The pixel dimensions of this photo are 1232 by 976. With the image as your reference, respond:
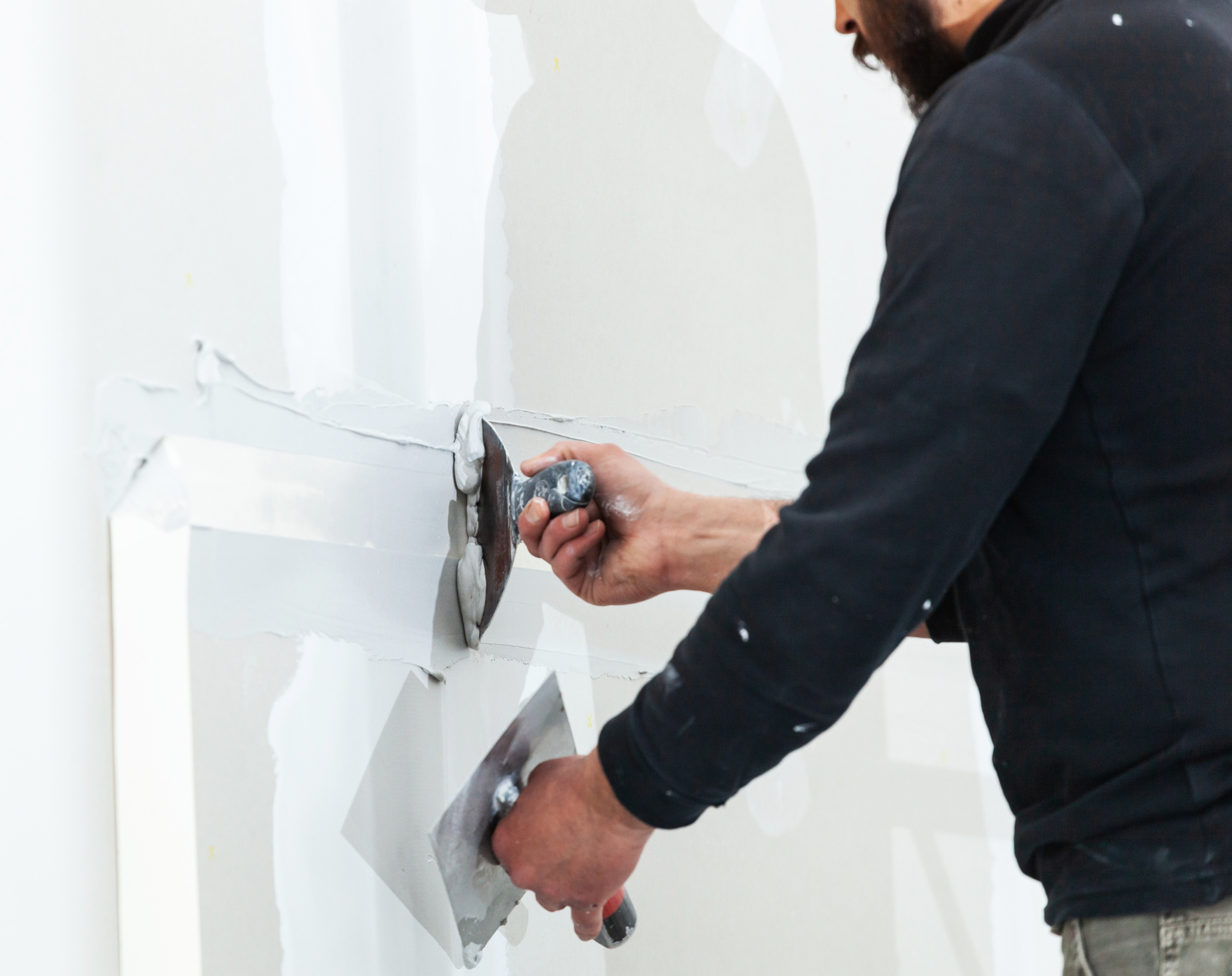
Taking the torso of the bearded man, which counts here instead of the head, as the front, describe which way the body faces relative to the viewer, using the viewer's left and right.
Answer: facing away from the viewer and to the left of the viewer

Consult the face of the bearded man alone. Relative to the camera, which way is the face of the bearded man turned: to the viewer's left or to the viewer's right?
to the viewer's left
